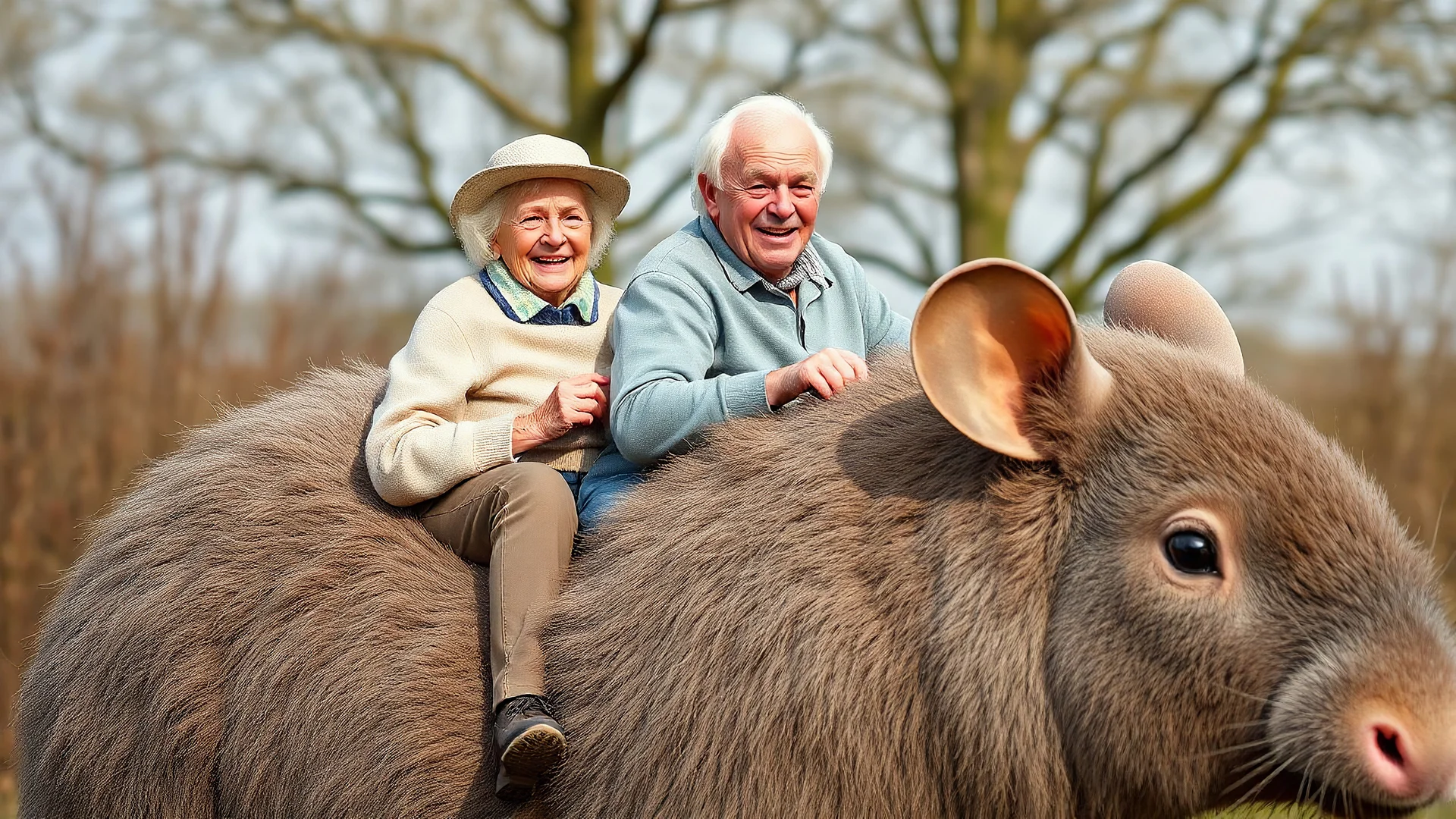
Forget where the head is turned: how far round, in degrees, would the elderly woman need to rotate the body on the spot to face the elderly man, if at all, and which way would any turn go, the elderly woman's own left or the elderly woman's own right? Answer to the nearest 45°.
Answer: approximately 45° to the elderly woman's own left

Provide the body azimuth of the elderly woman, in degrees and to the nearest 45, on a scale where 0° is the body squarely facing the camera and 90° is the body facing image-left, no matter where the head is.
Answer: approximately 315°
